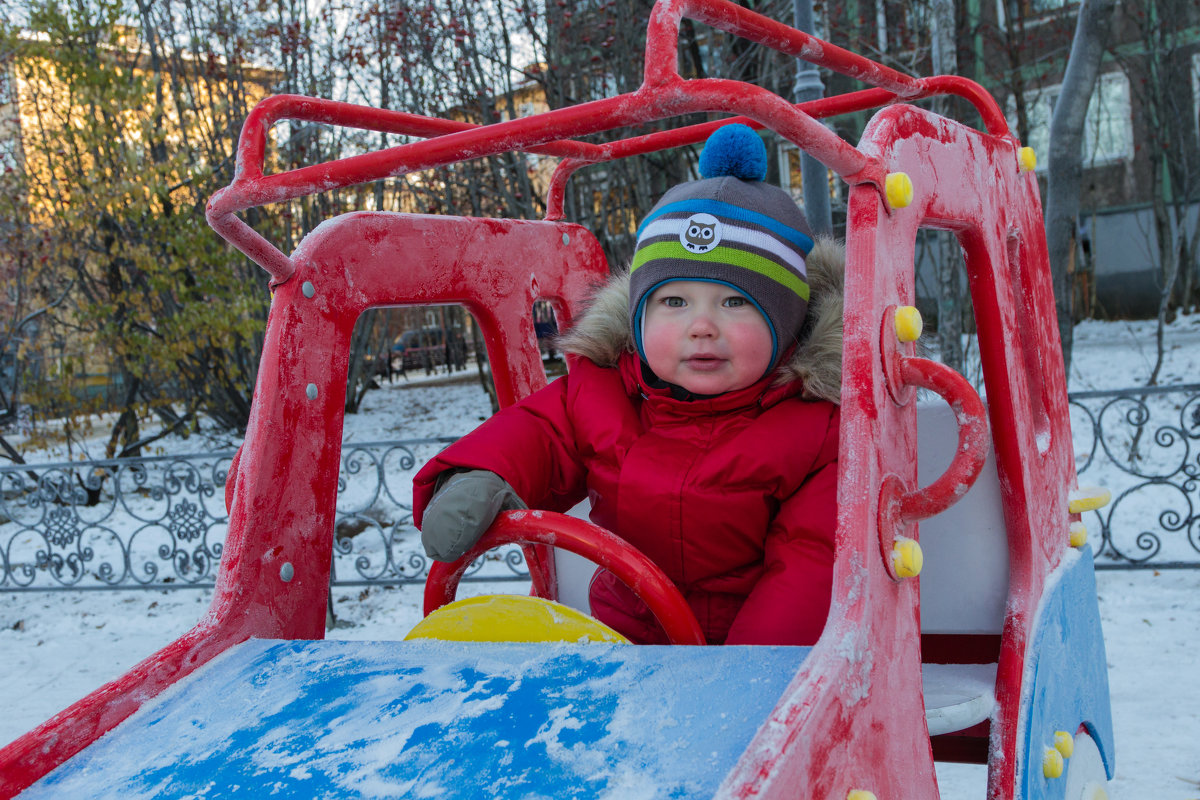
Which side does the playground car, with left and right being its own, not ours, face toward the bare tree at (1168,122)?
back

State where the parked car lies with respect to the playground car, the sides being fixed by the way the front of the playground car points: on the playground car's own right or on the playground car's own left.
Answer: on the playground car's own right

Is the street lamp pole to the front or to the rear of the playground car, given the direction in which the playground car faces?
to the rear

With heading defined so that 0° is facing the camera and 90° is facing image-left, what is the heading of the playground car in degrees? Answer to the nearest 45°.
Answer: approximately 45°
